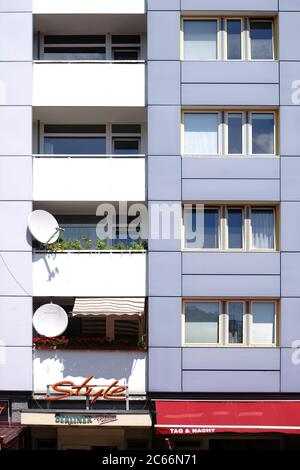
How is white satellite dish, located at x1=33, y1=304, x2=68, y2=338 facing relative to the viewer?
toward the camera
